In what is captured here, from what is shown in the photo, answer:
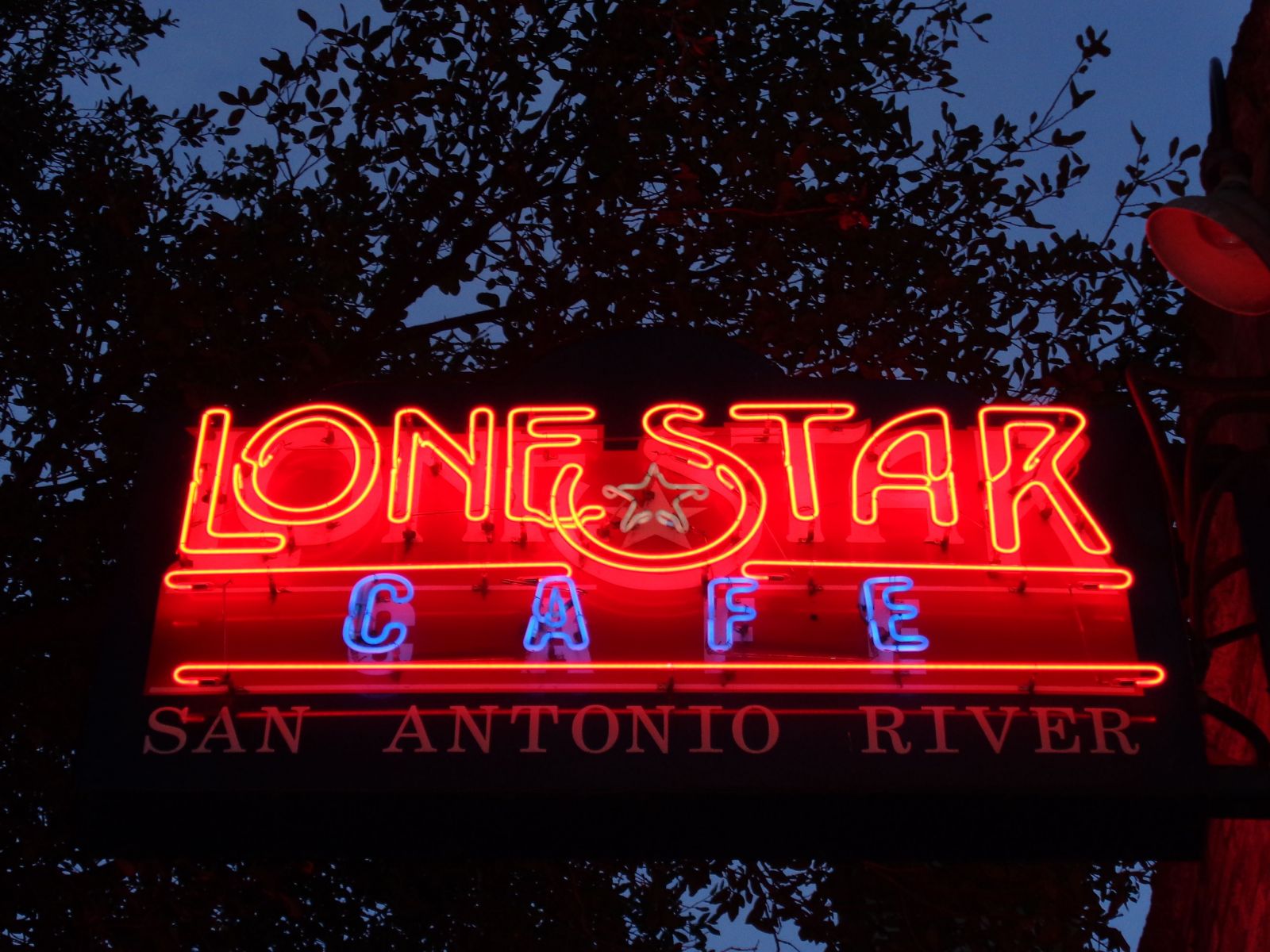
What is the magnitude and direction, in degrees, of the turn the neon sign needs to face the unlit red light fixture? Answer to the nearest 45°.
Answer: approximately 45° to its left

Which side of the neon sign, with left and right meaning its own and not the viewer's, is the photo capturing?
front
